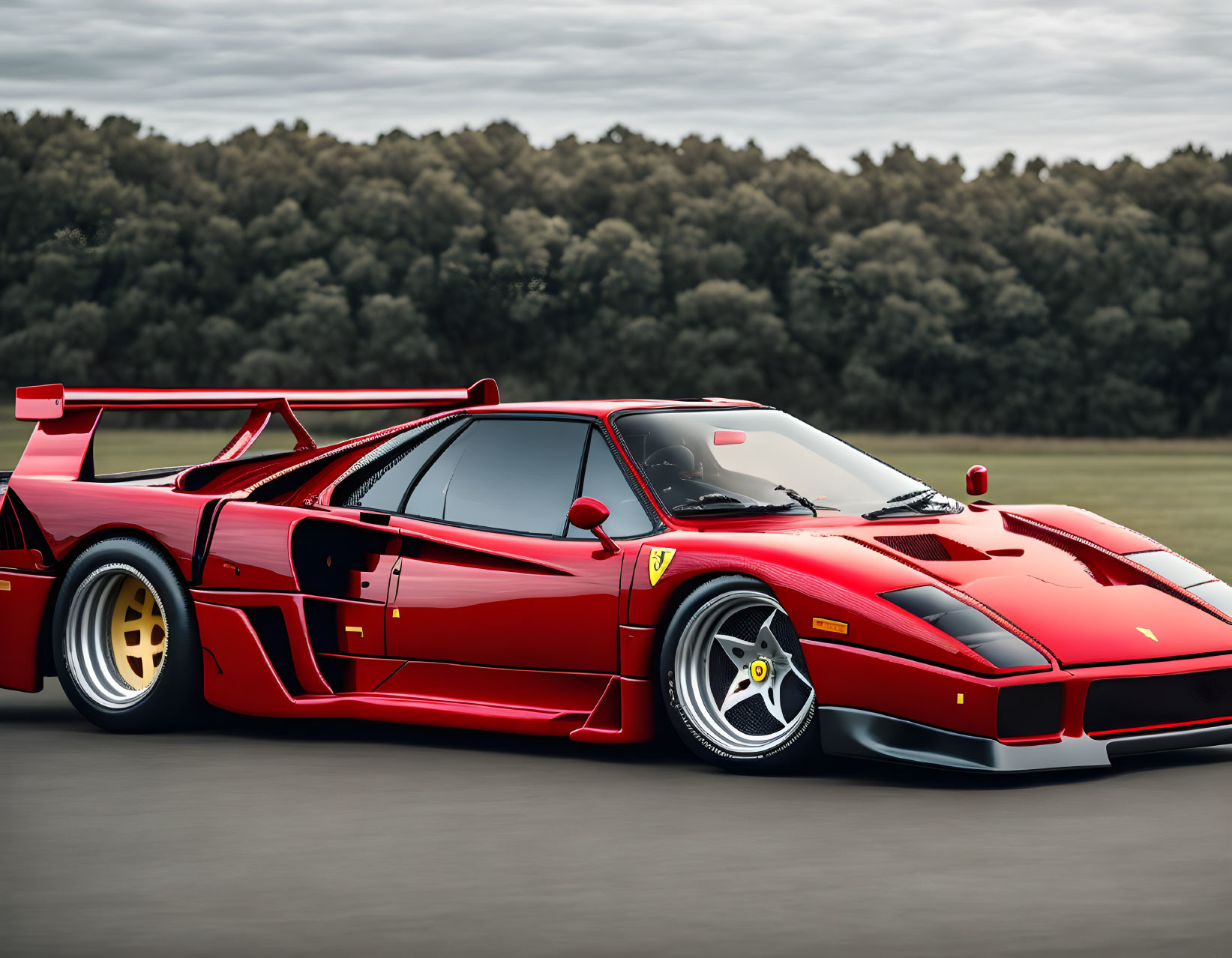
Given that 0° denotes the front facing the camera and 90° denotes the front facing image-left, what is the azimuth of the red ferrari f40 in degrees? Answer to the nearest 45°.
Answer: approximately 315°
